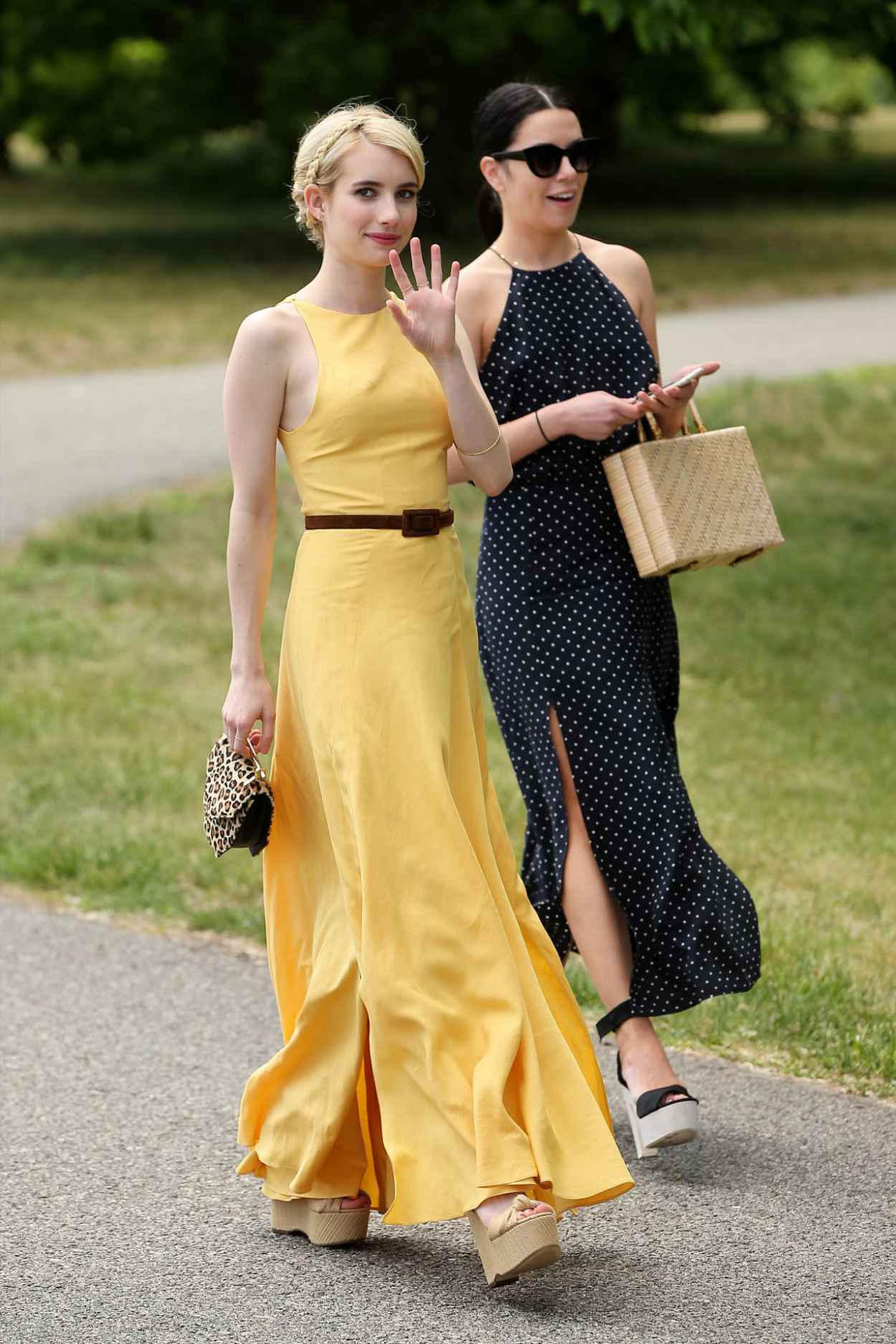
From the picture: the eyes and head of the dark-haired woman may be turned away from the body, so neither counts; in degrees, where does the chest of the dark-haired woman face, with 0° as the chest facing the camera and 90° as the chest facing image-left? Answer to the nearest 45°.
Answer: approximately 315°

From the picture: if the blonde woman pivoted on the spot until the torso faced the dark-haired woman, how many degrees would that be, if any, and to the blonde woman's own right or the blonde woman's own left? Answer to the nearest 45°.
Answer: approximately 90° to the blonde woman's own left

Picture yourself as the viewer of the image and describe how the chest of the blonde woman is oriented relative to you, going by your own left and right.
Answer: facing the viewer and to the right of the viewer

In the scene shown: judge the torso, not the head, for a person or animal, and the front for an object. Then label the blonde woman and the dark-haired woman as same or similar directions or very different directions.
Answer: same or similar directions

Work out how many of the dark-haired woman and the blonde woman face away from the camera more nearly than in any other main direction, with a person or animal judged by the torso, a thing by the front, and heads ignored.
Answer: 0

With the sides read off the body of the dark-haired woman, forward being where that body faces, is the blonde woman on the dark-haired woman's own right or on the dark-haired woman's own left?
on the dark-haired woman's own right
